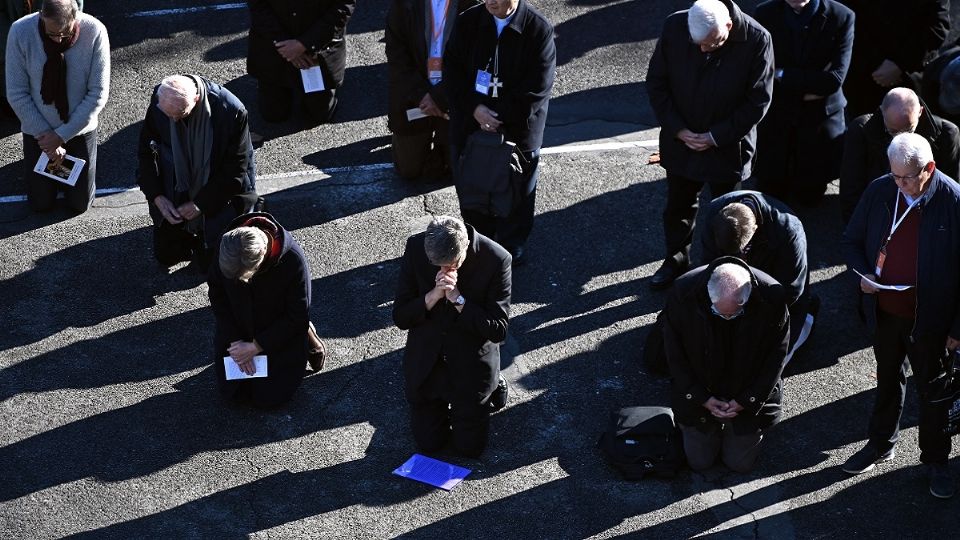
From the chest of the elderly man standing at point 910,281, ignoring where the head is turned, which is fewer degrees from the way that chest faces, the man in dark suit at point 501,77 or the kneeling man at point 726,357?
the kneeling man

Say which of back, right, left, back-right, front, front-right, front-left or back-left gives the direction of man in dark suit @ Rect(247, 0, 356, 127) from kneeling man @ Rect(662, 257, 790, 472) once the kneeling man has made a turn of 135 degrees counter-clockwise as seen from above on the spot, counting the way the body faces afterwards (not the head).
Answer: left

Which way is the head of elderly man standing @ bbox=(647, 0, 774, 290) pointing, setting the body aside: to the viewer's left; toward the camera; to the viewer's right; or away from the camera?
toward the camera

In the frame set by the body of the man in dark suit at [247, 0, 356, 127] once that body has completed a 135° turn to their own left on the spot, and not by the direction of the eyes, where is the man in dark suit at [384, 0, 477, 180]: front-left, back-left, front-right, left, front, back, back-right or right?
right

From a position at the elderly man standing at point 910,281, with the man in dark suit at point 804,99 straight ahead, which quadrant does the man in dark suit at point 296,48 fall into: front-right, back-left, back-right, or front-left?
front-left

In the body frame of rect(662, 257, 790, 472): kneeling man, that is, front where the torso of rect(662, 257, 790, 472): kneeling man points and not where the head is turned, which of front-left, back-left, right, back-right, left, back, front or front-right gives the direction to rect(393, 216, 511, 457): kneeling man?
right

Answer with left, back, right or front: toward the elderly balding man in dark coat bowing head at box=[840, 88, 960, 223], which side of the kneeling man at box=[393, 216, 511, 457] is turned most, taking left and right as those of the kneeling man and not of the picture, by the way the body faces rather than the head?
left

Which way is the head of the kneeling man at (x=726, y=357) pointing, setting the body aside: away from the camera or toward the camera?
toward the camera

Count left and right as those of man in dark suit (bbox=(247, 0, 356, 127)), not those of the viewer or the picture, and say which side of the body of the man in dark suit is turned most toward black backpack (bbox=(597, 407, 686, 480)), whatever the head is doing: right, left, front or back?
front

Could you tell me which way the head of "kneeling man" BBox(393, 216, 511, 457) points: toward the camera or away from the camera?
toward the camera

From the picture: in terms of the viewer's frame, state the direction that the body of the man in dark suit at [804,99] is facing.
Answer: toward the camera

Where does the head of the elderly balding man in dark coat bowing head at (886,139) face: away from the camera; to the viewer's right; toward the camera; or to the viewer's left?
toward the camera

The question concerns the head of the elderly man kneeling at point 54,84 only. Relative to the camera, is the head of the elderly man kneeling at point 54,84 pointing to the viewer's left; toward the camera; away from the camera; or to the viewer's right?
toward the camera

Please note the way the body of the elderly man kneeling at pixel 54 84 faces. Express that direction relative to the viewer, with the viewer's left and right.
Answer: facing the viewer

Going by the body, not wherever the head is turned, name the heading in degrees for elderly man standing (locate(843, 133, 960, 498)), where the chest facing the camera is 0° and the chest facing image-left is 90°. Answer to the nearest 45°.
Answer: approximately 45°

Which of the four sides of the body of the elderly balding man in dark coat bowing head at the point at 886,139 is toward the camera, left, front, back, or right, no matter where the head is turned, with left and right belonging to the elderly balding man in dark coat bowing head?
front
